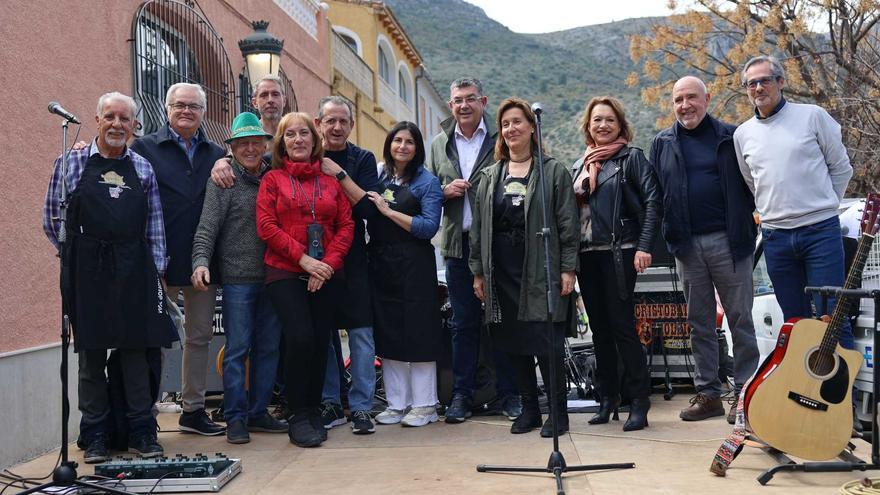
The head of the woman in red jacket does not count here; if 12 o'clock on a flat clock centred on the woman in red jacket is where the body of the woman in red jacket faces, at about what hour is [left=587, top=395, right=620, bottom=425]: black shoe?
The black shoe is roughly at 9 o'clock from the woman in red jacket.

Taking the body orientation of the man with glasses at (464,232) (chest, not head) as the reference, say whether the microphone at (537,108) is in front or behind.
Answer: in front

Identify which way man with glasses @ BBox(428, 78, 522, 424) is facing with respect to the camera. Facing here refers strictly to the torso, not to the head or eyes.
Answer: toward the camera

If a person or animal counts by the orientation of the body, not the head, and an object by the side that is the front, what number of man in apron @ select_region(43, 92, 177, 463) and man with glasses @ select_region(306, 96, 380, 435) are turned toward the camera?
2

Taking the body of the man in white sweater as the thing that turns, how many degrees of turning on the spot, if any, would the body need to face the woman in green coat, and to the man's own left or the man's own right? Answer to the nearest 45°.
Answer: approximately 90° to the man's own right

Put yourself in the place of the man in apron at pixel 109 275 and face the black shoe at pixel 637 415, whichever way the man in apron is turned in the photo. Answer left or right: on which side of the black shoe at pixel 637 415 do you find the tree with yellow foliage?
left

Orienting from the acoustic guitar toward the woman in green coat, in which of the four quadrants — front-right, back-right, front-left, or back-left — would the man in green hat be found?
front-left

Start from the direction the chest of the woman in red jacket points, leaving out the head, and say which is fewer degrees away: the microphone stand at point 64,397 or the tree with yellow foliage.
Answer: the microphone stand

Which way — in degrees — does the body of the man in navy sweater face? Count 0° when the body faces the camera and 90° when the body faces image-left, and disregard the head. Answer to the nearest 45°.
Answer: approximately 45°

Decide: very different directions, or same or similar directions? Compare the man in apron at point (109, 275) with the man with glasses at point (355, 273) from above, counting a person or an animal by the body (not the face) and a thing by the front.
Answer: same or similar directions

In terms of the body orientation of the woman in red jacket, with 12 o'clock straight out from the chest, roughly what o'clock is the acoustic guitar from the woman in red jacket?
The acoustic guitar is roughly at 10 o'clock from the woman in red jacket.

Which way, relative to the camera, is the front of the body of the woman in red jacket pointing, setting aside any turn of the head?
toward the camera
